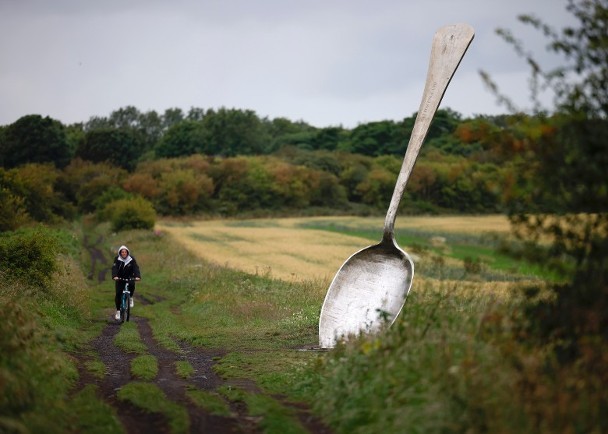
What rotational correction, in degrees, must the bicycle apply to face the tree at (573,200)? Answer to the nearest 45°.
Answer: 0° — it already faces it

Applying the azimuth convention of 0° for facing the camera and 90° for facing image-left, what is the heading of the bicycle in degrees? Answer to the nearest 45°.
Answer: approximately 0°

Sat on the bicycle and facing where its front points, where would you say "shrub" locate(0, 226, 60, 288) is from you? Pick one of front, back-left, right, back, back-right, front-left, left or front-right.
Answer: right

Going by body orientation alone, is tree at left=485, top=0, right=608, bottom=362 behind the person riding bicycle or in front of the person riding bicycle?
in front

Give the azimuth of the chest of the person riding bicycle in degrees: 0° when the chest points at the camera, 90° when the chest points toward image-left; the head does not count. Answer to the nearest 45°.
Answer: approximately 0°

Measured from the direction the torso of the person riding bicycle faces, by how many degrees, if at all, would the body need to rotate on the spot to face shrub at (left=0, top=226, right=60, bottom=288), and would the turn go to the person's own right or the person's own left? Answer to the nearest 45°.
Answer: approximately 90° to the person's own right
